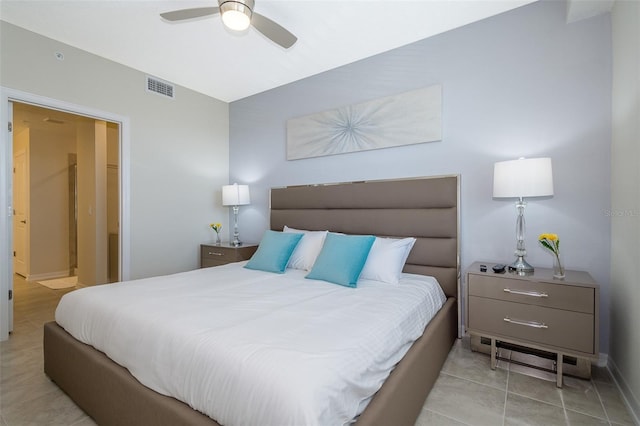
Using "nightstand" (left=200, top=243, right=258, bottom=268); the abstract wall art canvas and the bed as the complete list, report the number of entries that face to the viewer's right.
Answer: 0

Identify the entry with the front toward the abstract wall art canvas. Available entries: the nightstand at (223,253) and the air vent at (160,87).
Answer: the air vent

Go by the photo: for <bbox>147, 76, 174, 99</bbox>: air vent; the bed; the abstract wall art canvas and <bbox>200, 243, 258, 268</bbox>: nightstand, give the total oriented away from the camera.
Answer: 0

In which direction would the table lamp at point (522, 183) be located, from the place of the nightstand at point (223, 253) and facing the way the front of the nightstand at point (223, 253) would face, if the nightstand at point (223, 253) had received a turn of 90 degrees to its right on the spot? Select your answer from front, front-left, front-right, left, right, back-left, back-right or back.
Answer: back

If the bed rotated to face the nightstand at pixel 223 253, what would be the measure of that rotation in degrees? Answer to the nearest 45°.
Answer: approximately 90° to its right

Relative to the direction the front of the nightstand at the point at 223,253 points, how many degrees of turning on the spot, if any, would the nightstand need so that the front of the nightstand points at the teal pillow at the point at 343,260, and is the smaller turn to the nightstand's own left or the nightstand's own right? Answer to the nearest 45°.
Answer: approximately 90° to the nightstand's own left

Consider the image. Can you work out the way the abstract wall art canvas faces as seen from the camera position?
facing the viewer and to the left of the viewer

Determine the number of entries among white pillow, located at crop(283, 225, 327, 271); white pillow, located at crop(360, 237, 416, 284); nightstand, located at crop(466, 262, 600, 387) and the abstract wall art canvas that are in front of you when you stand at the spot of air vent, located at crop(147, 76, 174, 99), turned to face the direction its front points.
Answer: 4

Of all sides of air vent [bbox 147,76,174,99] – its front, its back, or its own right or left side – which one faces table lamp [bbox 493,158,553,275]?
front

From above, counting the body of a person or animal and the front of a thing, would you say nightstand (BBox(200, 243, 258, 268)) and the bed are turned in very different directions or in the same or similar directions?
same or similar directions

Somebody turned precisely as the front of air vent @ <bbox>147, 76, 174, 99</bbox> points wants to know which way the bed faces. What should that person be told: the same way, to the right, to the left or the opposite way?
to the right

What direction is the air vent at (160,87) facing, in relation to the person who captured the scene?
facing the viewer and to the right of the viewer

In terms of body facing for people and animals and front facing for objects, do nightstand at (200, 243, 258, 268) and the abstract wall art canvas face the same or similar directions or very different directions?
same or similar directions

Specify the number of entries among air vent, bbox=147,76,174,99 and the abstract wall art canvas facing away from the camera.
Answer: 0

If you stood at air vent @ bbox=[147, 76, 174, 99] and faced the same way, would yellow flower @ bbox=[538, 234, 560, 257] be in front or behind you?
in front
